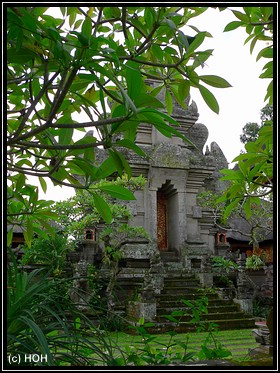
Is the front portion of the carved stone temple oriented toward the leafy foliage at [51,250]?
no

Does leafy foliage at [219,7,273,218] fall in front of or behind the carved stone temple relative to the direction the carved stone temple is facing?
in front

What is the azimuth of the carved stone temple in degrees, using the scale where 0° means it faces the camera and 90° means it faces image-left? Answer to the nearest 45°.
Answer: approximately 315°
